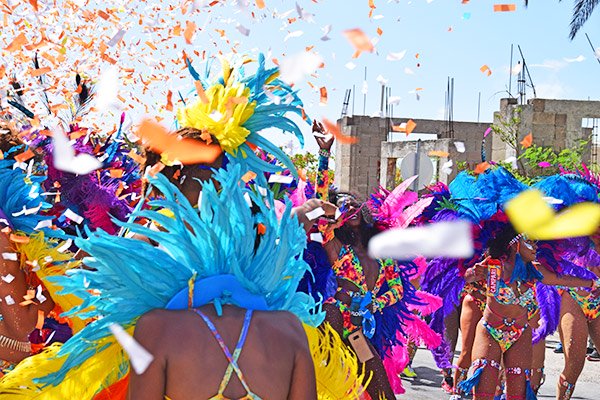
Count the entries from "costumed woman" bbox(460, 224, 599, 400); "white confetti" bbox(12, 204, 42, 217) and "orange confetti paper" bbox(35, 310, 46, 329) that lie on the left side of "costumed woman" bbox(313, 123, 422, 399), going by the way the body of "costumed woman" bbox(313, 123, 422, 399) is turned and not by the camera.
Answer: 1

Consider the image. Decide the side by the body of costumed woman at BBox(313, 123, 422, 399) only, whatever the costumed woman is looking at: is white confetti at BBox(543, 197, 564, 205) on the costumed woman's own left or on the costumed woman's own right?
on the costumed woman's own left

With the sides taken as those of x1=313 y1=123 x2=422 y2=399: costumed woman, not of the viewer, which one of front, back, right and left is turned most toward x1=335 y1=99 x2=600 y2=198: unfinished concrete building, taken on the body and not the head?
back

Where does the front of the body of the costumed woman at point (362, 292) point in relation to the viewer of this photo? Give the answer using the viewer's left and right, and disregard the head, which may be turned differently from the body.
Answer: facing the viewer

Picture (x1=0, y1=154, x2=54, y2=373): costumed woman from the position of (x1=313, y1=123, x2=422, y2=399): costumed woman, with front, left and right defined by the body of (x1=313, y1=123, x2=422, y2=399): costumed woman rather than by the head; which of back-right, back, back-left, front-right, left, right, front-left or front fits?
front-right

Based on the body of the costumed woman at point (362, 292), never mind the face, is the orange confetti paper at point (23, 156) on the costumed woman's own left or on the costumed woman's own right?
on the costumed woman's own right

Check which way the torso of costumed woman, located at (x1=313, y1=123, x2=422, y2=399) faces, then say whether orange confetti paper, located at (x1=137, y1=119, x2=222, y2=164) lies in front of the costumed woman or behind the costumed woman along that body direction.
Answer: in front

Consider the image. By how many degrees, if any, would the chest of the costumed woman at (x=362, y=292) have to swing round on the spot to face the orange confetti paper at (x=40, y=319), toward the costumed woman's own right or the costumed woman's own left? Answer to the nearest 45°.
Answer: approximately 45° to the costumed woman's own right

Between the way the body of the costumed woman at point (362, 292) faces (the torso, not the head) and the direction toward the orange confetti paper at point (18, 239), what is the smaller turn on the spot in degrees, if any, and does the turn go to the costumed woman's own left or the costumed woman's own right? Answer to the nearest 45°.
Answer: approximately 45° to the costumed woman's own right

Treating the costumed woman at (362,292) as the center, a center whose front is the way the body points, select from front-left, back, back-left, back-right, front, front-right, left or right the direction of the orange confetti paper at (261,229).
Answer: front

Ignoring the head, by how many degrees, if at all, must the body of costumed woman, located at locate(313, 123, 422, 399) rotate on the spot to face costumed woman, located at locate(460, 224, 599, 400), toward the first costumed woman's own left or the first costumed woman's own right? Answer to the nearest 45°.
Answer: approximately 90° to the first costumed woman's own left

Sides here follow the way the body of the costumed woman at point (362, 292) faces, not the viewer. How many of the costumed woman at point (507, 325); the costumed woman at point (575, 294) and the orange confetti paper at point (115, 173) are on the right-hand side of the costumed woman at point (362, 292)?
1

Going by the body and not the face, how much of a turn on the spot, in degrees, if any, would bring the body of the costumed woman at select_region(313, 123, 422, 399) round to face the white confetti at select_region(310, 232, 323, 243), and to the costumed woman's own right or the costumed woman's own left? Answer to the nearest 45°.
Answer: approximately 45° to the costumed woman's own right
